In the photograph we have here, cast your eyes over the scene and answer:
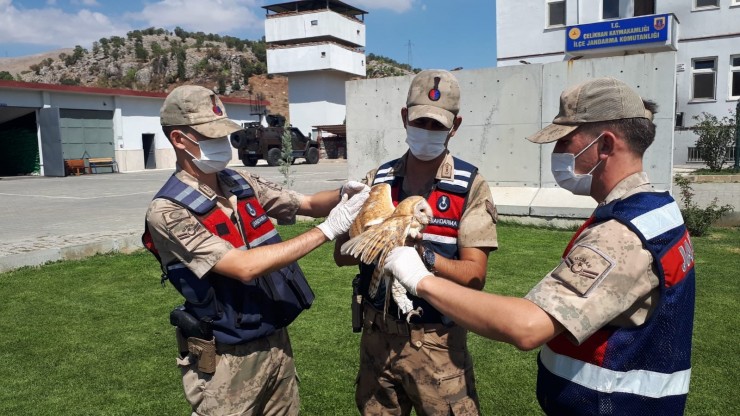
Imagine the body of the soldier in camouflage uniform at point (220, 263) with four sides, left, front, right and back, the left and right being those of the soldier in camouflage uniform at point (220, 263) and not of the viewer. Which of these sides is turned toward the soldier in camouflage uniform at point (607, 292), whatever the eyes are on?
front

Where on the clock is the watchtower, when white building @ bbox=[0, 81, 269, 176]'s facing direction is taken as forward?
The watchtower is roughly at 9 o'clock from the white building.

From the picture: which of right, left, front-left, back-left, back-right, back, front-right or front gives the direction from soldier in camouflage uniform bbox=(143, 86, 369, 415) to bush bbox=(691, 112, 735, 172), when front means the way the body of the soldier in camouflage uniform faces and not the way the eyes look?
left

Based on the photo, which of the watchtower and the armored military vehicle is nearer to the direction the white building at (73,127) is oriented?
the armored military vehicle

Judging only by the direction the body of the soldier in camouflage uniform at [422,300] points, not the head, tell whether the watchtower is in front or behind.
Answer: behind

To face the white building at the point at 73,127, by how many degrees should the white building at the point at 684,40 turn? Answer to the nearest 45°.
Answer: approximately 45° to its right

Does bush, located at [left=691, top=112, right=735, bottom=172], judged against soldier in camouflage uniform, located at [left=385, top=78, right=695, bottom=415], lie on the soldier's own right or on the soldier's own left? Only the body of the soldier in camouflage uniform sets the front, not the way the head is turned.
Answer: on the soldier's own right

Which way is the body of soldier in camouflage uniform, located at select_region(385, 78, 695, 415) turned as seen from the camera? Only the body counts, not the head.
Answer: to the viewer's left

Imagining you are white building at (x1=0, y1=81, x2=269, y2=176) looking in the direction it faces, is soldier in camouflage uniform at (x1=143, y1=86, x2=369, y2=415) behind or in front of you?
in front

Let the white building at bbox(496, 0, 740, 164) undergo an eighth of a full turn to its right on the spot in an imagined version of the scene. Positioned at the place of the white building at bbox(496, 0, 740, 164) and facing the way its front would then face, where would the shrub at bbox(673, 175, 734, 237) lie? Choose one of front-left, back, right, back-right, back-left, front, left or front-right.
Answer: left

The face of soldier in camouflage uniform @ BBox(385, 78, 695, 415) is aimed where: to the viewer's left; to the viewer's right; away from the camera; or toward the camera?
to the viewer's left

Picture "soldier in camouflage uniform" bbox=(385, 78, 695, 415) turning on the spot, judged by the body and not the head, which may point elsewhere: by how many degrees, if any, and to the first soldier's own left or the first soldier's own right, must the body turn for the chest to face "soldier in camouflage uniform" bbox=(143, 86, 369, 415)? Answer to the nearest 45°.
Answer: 0° — they already face them

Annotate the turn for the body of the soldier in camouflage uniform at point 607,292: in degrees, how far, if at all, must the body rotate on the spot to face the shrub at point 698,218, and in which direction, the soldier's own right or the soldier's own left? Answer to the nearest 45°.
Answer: approximately 90° to the soldier's own right

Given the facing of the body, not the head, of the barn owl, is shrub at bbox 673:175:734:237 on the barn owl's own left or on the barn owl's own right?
on the barn owl's own left

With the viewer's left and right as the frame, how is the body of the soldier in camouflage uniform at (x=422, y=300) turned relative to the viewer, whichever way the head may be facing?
facing the viewer

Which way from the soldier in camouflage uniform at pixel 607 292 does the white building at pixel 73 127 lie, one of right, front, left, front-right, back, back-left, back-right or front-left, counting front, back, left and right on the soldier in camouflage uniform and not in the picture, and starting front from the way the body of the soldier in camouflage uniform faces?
front-right
